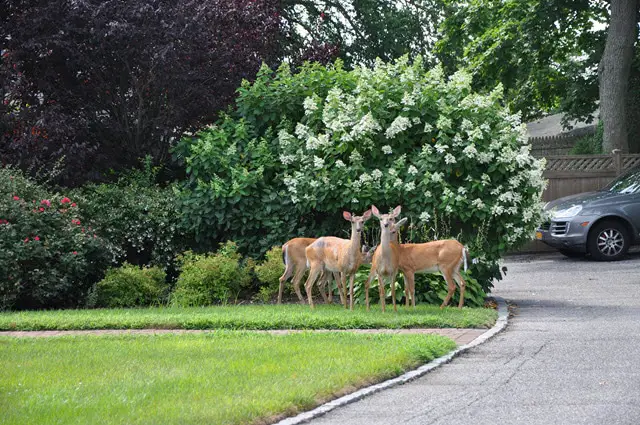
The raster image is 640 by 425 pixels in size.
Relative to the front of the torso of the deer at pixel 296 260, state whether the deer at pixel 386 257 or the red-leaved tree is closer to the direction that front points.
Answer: the deer

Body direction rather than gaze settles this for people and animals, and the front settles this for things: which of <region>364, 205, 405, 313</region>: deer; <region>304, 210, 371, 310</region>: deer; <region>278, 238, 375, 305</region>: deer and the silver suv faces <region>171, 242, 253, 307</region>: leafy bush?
the silver suv

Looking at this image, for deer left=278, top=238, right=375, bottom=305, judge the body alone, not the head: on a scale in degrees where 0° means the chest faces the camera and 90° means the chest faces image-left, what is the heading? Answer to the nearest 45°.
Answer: approximately 270°

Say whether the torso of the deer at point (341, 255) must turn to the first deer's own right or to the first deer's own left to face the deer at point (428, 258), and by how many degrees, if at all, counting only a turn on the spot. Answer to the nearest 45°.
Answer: approximately 45° to the first deer's own left

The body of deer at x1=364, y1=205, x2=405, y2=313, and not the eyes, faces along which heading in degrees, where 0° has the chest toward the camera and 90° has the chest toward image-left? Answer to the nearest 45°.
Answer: approximately 0°

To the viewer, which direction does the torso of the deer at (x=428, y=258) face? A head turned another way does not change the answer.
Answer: to the viewer's left
